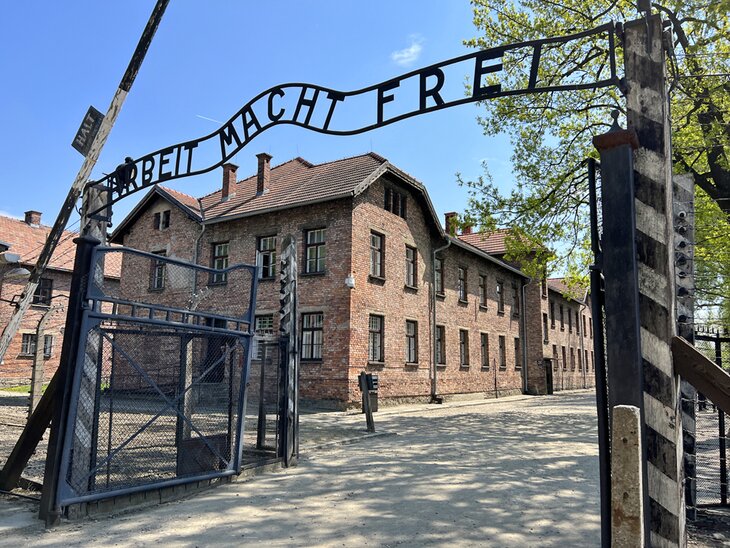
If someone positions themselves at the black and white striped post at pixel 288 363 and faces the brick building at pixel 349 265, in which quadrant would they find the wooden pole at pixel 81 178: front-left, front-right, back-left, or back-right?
back-left
